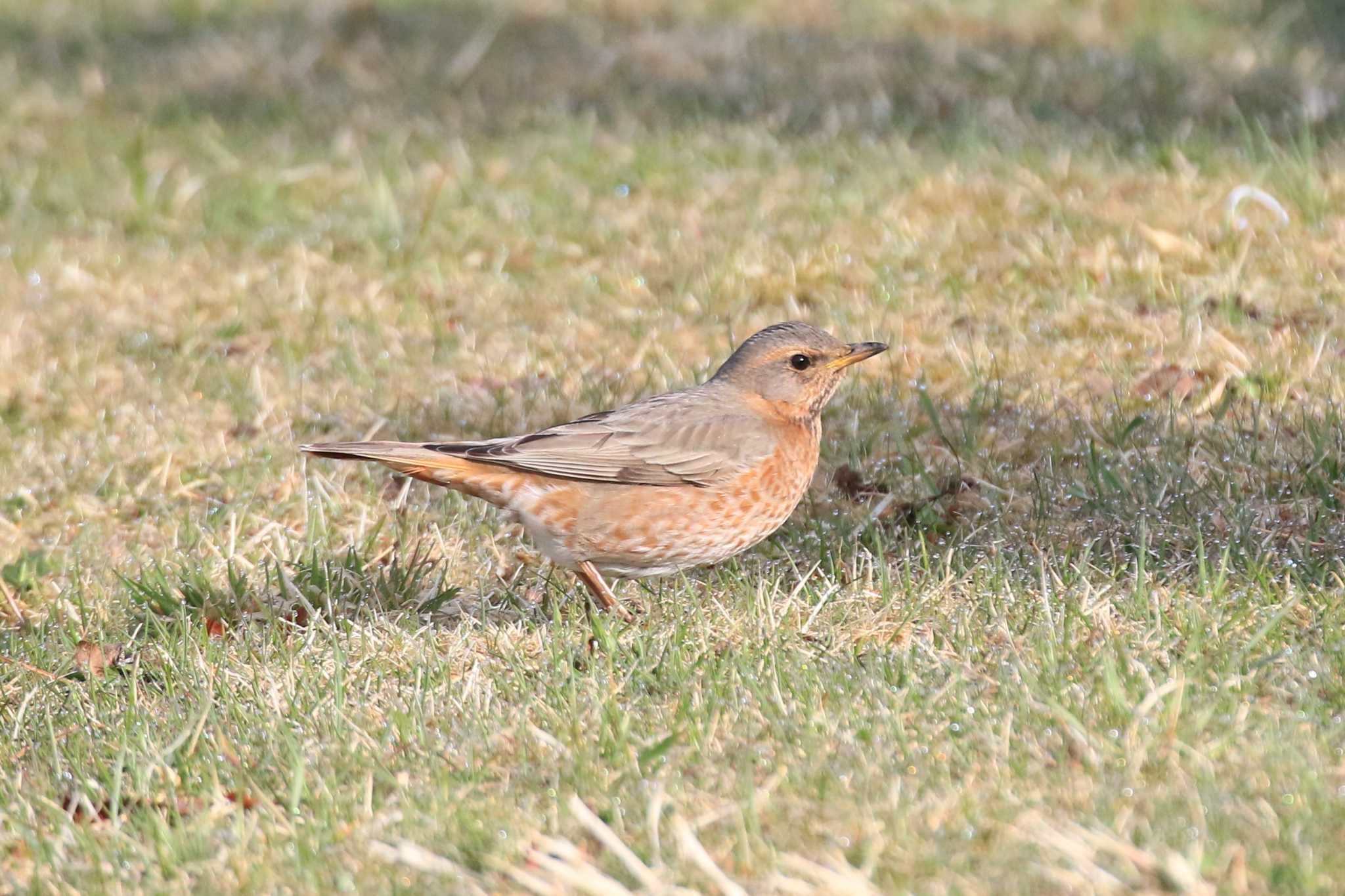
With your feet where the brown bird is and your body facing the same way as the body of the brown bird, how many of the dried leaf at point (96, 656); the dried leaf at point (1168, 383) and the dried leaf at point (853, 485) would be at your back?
1

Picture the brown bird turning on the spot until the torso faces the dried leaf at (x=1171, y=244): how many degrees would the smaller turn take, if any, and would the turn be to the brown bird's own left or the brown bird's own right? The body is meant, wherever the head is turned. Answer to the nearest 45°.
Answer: approximately 45° to the brown bird's own left

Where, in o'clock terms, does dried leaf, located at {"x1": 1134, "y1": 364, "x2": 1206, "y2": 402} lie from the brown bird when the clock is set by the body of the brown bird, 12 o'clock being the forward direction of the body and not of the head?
The dried leaf is roughly at 11 o'clock from the brown bird.

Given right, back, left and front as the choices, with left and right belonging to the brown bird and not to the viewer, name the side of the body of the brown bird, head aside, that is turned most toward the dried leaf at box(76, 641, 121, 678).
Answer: back

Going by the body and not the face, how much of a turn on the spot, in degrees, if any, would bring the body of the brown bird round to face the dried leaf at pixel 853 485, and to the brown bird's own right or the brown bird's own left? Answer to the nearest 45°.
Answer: approximately 45° to the brown bird's own left

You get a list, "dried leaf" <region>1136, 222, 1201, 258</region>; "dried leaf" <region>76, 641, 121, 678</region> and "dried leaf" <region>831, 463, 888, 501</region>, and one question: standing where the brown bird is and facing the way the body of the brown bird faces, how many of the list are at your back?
1

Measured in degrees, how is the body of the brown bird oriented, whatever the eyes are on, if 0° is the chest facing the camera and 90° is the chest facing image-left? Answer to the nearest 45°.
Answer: approximately 270°
